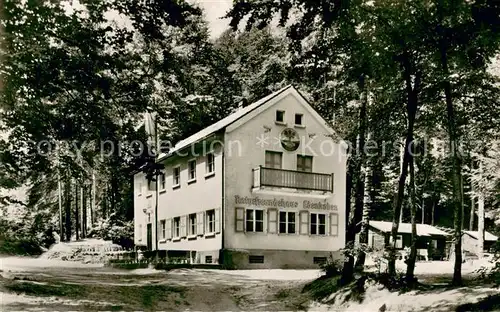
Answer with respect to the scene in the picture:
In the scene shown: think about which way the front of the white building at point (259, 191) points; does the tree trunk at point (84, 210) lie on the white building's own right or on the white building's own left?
on the white building's own right

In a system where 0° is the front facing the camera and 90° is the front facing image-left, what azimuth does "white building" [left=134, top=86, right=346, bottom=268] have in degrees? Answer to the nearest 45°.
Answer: approximately 315°

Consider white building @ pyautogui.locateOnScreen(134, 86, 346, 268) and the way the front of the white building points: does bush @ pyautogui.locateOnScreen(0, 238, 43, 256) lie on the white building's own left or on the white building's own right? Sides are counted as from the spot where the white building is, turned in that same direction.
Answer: on the white building's own right
